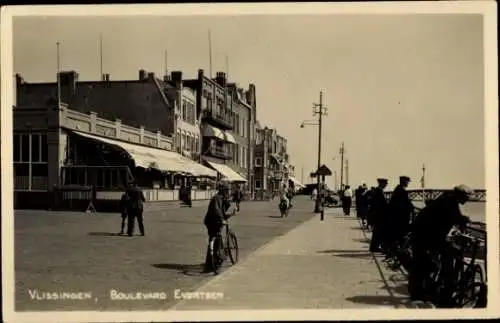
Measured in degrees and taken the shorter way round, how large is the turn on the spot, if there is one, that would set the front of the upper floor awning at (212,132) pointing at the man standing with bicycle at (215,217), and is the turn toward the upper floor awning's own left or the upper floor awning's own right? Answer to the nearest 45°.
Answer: approximately 45° to the upper floor awning's own right

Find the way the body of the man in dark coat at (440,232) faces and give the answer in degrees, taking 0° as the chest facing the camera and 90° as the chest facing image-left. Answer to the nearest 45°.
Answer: approximately 270°

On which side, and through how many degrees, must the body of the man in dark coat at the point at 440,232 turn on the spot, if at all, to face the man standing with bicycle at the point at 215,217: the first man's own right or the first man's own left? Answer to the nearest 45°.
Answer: approximately 135° to the first man's own left

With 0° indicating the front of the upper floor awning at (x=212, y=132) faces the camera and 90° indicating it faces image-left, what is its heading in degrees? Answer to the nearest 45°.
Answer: approximately 315°

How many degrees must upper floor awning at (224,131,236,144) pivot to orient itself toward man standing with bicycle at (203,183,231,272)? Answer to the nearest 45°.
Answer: approximately 45° to its right

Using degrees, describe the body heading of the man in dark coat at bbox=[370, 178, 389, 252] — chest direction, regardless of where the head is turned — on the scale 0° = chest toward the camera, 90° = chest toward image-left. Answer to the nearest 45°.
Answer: approximately 270°

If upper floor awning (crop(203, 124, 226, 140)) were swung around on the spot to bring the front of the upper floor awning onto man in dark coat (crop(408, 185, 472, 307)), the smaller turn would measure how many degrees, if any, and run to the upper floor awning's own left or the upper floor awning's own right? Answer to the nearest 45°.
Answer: approximately 45° to the upper floor awning's own right

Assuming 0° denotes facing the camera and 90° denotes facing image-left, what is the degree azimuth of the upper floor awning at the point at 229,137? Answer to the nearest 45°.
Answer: approximately 315°

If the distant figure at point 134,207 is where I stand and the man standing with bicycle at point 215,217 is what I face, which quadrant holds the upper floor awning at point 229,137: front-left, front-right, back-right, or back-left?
back-left

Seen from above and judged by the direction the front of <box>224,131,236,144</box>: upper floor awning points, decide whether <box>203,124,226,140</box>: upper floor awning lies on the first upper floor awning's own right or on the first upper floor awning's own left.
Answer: on the first upper floor awning's own right
